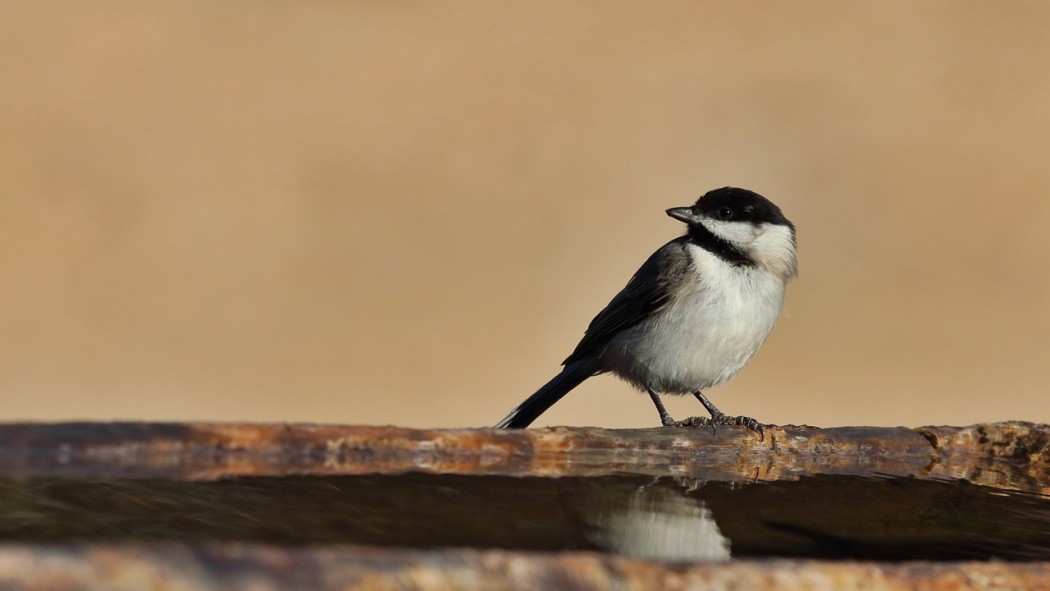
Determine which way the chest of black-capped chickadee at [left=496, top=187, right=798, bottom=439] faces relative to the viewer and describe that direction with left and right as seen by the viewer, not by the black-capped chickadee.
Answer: facing the viewer and to the right of the viewer
